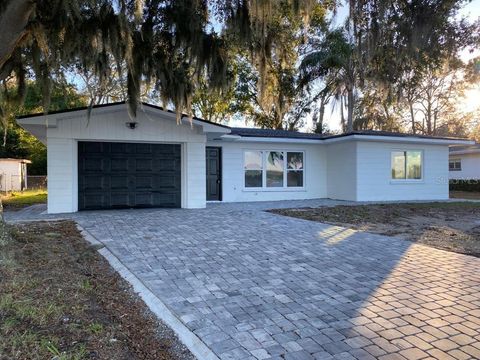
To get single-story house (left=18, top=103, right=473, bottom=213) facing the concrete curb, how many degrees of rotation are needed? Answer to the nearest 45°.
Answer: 0° — it already faces it

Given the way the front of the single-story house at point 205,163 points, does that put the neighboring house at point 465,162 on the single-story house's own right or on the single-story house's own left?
on the single-story house's own left

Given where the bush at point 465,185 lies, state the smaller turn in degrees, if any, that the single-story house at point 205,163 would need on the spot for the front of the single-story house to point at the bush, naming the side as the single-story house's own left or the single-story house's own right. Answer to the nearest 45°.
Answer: approximately 135° to the single-story house's own left

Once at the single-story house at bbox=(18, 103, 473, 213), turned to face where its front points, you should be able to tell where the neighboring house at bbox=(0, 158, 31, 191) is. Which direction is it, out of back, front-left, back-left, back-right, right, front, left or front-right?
back-right

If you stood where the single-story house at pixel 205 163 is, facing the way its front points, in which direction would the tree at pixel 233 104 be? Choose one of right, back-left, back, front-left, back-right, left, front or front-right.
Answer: back

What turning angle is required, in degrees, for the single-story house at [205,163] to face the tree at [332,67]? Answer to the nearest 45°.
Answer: approximately 135° to its left

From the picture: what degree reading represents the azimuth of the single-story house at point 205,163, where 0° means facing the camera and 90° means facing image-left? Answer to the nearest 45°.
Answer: approximately 0°

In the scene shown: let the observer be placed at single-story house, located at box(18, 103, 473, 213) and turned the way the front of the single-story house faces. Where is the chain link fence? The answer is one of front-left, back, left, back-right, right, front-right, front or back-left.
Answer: back-right

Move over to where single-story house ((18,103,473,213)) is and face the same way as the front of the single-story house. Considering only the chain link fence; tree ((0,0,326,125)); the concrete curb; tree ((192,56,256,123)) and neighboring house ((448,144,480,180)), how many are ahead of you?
2

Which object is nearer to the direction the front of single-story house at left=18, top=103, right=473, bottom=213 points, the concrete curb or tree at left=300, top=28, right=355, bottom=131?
the concrete curb

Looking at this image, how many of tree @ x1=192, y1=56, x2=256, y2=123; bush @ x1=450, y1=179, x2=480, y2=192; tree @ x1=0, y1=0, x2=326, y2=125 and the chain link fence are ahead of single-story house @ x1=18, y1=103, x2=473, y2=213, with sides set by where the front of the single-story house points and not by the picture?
1
